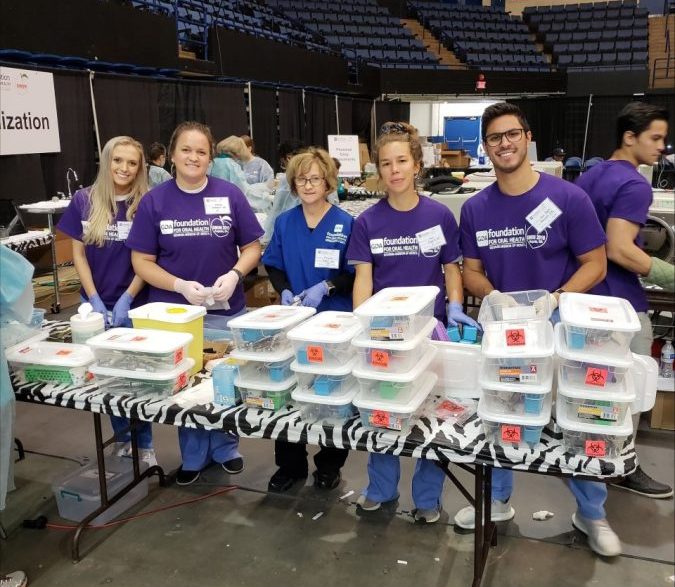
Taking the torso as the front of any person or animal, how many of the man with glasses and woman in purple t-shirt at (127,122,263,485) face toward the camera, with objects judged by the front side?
2

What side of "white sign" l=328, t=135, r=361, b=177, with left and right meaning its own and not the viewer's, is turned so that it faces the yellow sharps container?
front

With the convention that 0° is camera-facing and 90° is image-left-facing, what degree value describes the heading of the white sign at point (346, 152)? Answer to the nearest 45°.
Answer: approximately 0°

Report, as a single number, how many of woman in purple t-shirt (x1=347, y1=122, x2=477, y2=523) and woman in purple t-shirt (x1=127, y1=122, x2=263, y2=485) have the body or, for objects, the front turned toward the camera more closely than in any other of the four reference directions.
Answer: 2

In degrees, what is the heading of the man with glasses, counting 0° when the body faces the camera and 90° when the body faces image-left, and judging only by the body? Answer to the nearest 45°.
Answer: approximately 0°

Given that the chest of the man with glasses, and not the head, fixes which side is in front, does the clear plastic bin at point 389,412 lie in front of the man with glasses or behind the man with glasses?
in front

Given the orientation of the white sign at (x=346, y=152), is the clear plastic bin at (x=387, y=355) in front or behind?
in front

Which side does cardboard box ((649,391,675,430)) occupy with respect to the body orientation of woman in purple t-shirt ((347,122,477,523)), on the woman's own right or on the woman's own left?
on the woman's own left

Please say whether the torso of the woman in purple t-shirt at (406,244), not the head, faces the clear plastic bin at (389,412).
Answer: yes

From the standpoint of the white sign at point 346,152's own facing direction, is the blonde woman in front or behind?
in front
